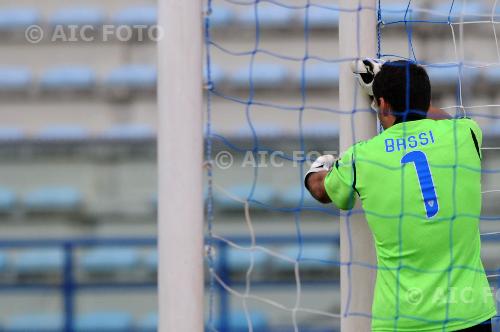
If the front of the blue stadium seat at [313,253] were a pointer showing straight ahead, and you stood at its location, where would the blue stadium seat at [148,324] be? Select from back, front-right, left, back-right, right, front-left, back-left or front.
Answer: right

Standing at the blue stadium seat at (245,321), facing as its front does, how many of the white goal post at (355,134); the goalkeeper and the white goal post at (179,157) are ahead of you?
3

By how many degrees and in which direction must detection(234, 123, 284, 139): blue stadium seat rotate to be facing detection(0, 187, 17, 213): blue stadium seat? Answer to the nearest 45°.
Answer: approximately 90° to its right

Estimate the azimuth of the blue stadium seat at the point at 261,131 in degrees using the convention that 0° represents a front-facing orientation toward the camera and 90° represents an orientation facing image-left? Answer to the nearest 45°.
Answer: approximately 0°

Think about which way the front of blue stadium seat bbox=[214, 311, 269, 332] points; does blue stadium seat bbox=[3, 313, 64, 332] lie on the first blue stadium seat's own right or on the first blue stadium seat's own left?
on the first blue stadium seat's own right

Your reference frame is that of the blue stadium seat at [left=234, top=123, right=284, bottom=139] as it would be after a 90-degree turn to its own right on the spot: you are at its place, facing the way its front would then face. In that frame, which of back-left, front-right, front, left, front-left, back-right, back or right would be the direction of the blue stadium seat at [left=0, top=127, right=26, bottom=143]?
front

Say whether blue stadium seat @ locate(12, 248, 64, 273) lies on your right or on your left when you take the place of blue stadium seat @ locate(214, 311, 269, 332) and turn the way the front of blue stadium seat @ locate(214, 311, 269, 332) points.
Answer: on your right

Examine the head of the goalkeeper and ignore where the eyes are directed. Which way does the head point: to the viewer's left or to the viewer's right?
to the viewer's left

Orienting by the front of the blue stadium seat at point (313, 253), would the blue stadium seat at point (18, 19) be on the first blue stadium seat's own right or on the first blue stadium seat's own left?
on the first blue stadium seat's own right

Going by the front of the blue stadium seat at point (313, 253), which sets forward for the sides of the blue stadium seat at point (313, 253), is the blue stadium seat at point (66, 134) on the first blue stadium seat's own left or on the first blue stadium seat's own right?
on the first blue stadium seat's own right
